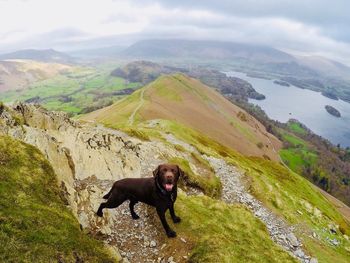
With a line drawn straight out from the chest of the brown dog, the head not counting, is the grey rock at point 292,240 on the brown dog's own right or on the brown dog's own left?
on the brown dog's own left

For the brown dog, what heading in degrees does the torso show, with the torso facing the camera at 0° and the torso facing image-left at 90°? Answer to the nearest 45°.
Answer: approximately 315°

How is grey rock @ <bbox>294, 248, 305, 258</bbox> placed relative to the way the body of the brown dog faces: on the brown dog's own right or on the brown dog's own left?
on the brown dog's own left
